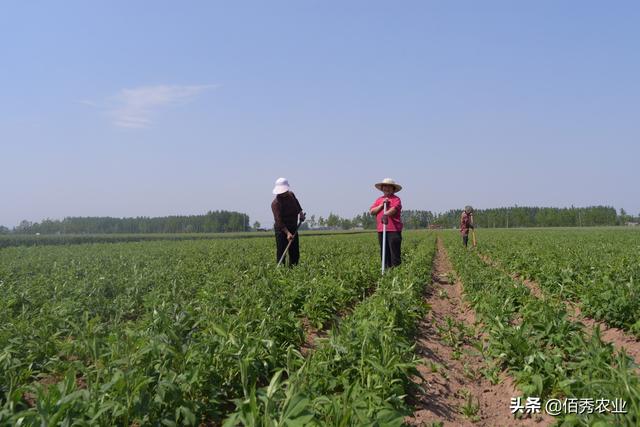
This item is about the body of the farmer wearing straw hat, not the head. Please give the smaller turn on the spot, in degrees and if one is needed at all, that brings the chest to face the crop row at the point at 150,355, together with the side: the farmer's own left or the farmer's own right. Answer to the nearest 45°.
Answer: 0° — they already face it

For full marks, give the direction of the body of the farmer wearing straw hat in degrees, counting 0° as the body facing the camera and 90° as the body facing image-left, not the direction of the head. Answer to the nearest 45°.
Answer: approximately 0°

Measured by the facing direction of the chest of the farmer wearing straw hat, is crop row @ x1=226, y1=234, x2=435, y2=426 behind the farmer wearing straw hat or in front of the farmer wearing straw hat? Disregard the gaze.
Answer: in front

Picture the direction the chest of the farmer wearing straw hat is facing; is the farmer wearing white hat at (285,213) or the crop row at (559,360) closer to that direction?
the crop row

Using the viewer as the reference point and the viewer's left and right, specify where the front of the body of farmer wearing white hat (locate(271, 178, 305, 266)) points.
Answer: facing the viewer and to the left of the viewer

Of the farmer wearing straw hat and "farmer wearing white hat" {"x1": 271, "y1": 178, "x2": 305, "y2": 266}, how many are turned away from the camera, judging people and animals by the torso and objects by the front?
0

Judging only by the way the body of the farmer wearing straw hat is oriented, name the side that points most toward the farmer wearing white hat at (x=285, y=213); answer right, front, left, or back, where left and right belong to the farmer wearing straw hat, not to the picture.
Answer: right

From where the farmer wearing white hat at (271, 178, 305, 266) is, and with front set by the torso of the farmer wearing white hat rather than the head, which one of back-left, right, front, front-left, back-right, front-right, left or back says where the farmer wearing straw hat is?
back-left
